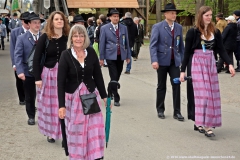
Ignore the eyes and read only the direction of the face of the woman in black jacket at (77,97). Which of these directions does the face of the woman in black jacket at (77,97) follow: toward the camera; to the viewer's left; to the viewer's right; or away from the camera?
toward the camera

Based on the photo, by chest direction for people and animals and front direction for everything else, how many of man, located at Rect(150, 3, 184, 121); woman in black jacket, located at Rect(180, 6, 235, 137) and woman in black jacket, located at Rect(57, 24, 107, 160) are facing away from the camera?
0

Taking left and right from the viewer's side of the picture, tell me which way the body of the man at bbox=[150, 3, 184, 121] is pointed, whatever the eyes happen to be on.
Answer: facing the viewer and to the right of the viewer

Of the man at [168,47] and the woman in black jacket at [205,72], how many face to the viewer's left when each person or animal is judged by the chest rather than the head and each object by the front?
0

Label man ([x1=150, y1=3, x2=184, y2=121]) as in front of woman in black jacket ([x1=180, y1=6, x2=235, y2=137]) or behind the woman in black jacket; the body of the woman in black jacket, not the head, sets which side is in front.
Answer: behind

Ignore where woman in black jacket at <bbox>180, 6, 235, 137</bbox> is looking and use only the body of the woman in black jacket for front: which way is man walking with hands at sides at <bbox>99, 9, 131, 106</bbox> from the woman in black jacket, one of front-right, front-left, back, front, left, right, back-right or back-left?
back

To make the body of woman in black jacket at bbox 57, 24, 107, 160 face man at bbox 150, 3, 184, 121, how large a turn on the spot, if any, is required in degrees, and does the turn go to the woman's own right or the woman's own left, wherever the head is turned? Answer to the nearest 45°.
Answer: approximately 135° to the woman's own left

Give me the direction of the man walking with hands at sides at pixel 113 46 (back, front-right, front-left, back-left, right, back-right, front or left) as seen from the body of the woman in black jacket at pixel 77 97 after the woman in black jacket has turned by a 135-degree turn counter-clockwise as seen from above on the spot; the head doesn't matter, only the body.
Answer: front-left

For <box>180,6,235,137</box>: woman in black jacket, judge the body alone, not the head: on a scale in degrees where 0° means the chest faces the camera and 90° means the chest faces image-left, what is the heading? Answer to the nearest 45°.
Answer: approximately 315°

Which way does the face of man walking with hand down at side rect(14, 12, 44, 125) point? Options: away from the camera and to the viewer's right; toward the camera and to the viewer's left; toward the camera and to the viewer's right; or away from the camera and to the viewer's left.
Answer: toward the camera and to the viewer's right

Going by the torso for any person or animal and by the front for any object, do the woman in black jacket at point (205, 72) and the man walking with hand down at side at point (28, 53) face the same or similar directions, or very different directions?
same or similar directions

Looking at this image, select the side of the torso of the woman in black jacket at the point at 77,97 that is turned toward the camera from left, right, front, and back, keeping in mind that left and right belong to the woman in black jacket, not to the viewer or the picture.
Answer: front

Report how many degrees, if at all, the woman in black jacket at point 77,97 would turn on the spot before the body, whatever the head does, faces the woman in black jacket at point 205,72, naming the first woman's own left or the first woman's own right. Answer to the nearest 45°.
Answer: approximately 135° to the first woman's own left
